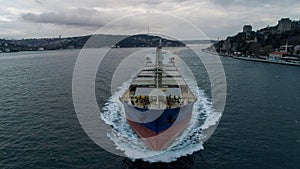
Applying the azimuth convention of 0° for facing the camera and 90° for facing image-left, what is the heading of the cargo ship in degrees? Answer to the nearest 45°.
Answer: approximately 0°
